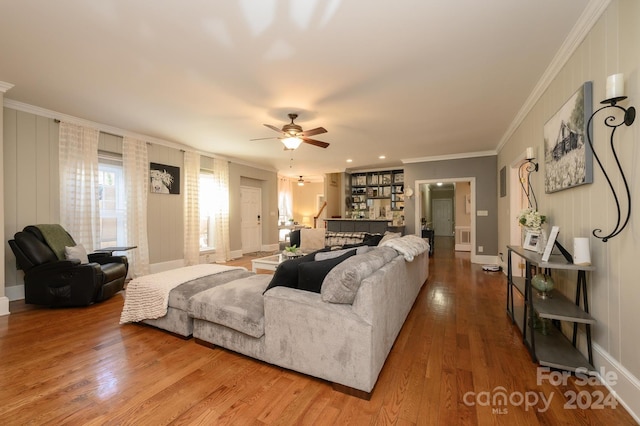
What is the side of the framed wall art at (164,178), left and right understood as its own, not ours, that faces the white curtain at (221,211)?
left

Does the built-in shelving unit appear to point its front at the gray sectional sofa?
yes

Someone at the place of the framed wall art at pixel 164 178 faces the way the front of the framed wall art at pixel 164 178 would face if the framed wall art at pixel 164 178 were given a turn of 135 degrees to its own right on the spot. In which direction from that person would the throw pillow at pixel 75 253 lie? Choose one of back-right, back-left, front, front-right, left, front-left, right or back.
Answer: front-left

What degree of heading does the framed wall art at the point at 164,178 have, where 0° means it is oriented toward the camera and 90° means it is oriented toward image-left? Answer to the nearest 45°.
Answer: approximately 315°

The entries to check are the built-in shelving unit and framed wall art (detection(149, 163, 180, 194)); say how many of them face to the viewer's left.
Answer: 0

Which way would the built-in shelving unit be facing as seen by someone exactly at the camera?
facing the viewer

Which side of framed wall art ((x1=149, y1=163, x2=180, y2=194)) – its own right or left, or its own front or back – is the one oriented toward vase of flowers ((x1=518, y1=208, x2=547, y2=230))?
front

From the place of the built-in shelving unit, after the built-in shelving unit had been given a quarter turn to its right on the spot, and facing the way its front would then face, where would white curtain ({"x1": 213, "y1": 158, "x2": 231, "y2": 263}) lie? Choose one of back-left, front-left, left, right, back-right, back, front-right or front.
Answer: front-left

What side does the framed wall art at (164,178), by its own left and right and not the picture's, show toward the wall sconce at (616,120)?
front

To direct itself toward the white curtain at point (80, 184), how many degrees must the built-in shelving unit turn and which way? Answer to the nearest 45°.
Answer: approximately 45° to its right

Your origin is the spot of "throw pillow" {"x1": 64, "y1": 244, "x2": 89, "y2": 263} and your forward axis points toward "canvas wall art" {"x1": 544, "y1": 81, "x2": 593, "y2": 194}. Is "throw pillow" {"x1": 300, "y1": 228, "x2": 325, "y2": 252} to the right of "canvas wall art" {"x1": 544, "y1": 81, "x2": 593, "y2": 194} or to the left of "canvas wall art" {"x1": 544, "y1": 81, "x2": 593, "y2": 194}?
left

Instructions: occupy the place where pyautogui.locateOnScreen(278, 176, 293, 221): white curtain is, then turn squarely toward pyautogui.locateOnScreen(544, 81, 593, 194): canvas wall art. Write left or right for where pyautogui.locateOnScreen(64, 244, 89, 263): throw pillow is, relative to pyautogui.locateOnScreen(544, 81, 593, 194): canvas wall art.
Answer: right

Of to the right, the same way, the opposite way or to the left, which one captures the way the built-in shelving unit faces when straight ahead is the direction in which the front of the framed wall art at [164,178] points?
to the right

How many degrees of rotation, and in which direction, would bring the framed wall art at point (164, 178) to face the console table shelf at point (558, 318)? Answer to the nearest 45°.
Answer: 0° — it already faces it
